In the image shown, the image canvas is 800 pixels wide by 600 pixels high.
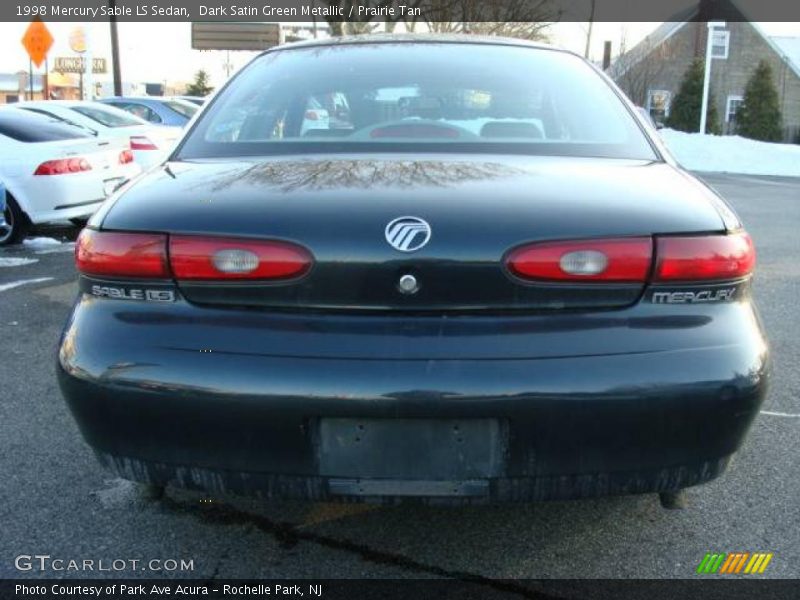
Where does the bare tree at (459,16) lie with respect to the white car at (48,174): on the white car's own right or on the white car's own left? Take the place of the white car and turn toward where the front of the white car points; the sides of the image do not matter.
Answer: on the white car's own right

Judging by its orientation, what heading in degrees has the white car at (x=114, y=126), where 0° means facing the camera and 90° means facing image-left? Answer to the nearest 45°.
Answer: approximately 135°

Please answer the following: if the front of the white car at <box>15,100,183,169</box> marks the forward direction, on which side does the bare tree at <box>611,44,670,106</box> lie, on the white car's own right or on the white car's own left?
on the white car's own right

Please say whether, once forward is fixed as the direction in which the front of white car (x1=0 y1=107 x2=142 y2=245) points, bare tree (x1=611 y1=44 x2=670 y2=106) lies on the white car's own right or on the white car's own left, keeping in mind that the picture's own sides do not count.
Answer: on the white car's own right

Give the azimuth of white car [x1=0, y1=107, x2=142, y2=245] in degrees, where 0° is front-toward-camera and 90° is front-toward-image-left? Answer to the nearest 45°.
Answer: approximately 135°

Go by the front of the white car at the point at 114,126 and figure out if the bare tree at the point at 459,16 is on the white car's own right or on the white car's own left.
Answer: on the white car's own right

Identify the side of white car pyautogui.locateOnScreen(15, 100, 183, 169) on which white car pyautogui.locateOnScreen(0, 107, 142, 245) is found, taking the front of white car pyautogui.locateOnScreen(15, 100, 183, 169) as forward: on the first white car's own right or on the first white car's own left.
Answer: on the first white car's own left

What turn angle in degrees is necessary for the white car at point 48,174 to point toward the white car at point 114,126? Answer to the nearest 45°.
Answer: approximately 45° to its right
